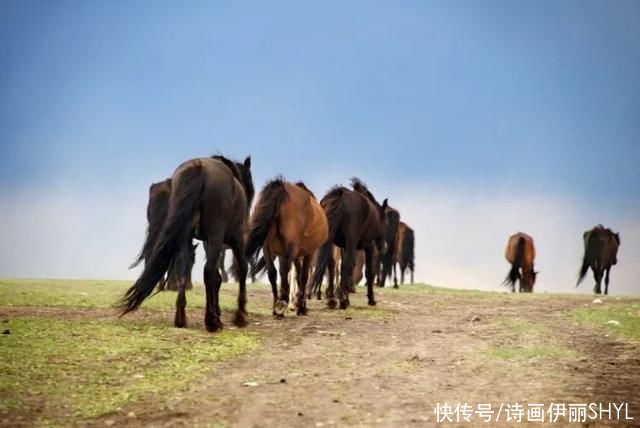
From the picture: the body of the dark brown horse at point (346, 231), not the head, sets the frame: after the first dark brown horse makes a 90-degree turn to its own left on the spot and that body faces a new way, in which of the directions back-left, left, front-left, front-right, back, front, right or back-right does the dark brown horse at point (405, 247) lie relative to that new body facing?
front-right

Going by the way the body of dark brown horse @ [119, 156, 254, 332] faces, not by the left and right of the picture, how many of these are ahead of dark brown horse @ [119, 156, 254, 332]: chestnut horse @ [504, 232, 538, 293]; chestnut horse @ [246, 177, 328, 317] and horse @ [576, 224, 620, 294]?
3

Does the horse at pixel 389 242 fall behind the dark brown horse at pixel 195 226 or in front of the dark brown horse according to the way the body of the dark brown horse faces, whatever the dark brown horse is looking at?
in front

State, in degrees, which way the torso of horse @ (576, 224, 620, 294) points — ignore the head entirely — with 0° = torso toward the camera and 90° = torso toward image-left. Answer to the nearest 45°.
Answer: approximately 180°

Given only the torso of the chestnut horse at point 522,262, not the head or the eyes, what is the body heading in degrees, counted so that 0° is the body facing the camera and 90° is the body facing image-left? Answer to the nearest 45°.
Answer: approximately 180°

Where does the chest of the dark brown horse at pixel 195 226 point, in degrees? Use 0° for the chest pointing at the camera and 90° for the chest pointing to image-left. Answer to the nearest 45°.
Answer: approximately 225°

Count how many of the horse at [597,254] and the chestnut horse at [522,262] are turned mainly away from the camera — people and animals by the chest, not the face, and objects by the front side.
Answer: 2

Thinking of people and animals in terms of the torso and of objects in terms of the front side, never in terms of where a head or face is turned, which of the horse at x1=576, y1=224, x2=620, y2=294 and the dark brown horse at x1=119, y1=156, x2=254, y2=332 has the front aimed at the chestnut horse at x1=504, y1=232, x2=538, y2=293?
the dark brown horse

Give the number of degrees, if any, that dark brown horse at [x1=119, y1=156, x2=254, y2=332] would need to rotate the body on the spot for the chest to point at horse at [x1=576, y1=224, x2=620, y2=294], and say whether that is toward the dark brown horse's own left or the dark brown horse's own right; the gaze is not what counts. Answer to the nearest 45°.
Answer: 0° — it already faces it

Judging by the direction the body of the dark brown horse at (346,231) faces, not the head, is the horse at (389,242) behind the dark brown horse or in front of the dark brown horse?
in front

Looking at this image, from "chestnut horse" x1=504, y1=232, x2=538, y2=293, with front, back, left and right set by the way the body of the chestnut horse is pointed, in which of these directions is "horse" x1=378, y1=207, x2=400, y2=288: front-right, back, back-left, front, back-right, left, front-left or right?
back-left

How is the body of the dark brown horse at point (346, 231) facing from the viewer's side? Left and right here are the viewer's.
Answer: facing away from the viewer and to the right of the viewer

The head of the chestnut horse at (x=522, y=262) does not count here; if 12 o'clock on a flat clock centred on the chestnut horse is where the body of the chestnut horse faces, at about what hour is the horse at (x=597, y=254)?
The horse is roughly at 3 o'clock from the chestnut horse.
